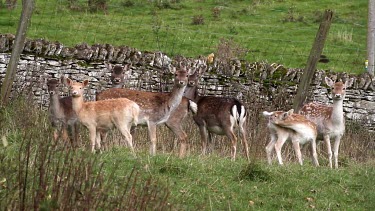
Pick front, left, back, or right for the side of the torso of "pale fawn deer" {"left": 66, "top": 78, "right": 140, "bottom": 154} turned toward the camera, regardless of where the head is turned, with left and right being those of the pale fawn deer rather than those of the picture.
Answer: left

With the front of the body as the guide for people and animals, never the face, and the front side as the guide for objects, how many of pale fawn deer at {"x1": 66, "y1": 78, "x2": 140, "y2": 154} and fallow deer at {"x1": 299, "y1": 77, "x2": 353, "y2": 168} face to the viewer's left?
1

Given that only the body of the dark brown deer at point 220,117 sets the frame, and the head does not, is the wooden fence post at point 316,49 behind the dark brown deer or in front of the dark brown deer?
behind

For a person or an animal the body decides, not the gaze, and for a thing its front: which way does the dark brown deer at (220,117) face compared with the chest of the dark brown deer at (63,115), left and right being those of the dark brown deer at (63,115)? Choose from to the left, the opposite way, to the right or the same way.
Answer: to the right

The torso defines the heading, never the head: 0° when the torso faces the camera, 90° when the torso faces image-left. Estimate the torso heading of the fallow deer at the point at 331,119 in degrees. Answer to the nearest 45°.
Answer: approximately 315°

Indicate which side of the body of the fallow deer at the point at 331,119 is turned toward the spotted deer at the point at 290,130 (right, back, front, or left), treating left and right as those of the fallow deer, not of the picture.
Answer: right

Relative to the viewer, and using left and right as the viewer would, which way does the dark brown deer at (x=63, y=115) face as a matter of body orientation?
facing the viewer and to the left of the viewer

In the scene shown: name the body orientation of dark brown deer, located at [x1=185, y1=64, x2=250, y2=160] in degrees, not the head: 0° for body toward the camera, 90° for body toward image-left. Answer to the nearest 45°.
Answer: approximately 135°

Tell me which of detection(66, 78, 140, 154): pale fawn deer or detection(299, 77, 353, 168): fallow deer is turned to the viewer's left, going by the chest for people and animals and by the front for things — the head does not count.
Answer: the pale fawn deer

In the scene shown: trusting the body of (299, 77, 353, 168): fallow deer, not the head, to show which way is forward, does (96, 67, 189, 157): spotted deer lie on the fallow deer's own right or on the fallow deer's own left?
on the fallow deer's own right
